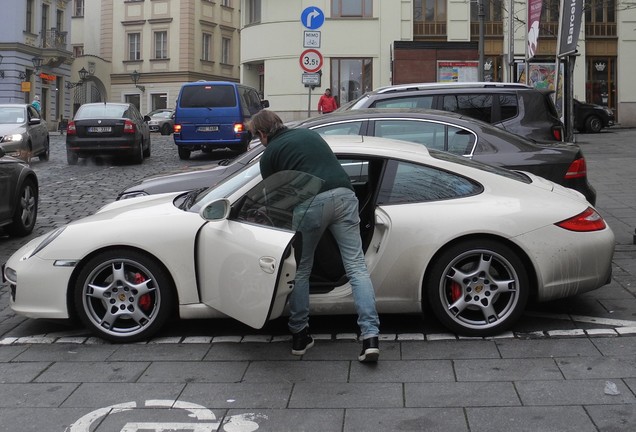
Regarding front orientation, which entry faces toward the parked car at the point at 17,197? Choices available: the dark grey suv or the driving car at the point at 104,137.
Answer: the dark grey suv

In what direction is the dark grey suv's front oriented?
to the viewer's left

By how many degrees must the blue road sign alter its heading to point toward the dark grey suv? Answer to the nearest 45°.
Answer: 0° — it already faces it

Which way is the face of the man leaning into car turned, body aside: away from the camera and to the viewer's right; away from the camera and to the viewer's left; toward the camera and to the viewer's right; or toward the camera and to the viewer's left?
away from the camera and to the viewer's left

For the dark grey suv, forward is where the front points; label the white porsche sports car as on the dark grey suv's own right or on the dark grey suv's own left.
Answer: on the dark grey suv's own left

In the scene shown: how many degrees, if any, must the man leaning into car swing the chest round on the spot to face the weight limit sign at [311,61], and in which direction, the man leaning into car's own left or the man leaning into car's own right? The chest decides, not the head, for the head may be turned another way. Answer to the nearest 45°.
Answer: approximately 45° to the man leaning into car's own right

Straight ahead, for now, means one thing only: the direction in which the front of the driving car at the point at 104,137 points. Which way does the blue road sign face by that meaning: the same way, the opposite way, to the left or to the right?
the opposite way

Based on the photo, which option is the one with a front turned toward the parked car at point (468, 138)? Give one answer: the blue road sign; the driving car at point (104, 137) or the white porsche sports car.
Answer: the blue road sign

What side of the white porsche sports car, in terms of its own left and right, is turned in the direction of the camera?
left

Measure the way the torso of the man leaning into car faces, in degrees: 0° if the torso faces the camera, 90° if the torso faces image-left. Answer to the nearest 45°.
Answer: approximately 135°

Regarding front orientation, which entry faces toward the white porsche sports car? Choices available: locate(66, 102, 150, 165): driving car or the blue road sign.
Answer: the blue road sign

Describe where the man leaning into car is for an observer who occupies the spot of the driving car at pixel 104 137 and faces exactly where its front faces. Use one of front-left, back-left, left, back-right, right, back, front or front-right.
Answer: back

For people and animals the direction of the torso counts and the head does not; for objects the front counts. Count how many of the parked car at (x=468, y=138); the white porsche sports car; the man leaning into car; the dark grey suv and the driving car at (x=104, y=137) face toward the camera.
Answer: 0
